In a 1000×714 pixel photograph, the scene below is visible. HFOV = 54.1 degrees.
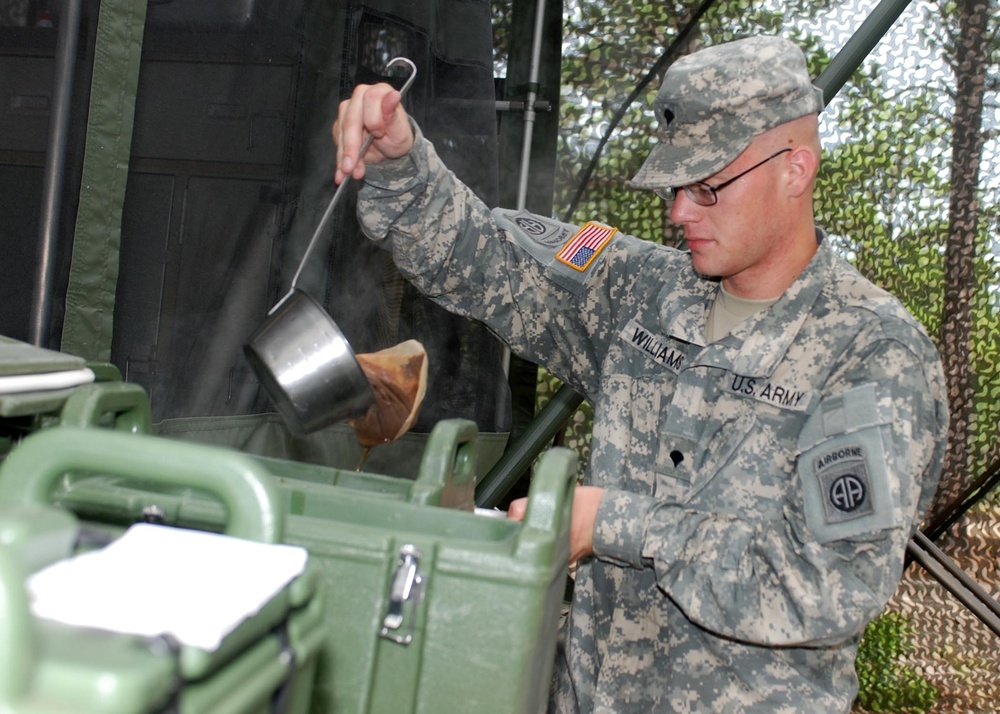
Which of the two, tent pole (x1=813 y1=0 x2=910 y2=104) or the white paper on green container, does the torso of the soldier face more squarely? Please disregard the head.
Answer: the white paper on green container

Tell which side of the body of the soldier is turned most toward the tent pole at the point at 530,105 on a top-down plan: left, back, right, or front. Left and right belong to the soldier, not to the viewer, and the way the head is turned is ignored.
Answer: right

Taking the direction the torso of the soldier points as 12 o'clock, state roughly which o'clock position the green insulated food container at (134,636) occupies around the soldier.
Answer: The green insulated food container is roughly at 11 o'clock from the soldier.

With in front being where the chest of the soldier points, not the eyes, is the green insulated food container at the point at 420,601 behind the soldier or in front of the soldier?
in front

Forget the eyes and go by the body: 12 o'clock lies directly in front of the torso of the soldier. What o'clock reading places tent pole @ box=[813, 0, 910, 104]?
The tent pole is roughly at 5 o'clock from the soldier.

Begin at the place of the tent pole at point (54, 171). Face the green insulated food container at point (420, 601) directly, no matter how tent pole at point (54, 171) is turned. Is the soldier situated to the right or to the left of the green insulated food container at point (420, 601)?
left

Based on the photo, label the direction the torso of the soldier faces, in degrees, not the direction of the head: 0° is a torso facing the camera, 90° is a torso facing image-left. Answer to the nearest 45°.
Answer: approximately 45°

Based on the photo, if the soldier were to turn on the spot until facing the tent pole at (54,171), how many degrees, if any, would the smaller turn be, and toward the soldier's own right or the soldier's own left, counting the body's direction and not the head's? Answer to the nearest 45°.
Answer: approximately 45° to the soldier's own right

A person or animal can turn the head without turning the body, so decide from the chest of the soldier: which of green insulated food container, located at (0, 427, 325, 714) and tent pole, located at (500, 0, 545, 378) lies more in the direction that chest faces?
the green insulated food container

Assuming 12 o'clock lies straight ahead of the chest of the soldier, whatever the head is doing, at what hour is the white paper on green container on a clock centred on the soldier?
The white paper on green container is roughly at 11 o'clock from the soldier.
